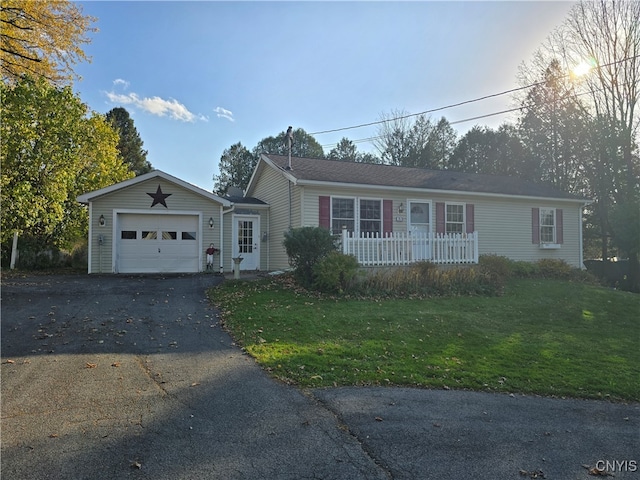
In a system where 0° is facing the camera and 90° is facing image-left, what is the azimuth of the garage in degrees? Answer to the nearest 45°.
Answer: approximately 0°

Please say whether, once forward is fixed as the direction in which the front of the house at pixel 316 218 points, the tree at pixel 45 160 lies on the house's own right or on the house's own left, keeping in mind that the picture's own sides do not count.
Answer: on the house's own right

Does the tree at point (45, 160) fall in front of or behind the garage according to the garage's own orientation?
behind

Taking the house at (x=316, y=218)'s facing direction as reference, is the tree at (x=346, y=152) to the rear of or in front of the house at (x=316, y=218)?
to the rear

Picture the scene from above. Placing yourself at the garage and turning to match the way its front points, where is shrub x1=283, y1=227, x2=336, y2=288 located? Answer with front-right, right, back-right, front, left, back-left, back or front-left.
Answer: front-left

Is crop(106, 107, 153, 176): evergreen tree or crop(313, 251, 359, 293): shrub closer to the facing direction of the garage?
the shrub

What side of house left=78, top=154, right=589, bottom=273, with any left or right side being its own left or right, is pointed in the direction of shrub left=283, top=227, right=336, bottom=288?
front

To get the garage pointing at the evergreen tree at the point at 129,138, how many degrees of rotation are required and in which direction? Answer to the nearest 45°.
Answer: approximately 180°
